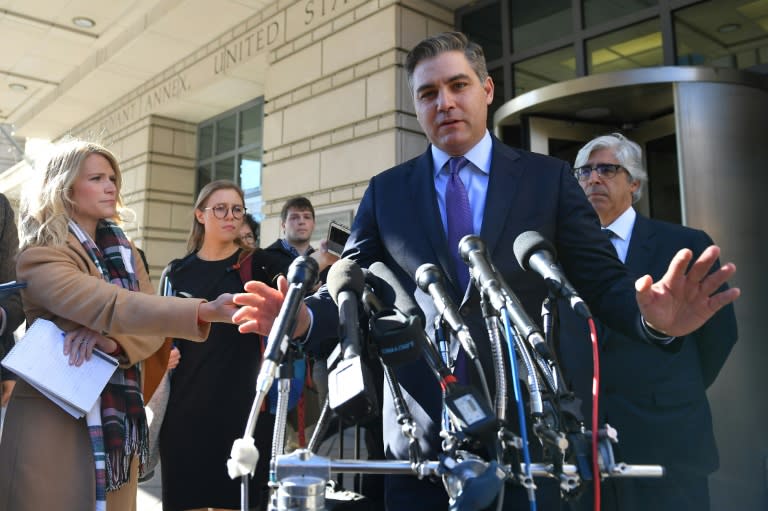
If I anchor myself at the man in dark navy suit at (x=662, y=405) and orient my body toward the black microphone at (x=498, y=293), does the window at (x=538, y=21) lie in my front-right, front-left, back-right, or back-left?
back-right

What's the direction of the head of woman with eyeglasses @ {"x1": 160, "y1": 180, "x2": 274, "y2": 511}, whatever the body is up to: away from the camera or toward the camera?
toward the camera

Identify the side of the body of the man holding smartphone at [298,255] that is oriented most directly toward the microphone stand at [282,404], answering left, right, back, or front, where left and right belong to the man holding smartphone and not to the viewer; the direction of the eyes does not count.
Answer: front

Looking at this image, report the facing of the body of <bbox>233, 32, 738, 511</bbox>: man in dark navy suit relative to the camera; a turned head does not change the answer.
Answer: toward the camera

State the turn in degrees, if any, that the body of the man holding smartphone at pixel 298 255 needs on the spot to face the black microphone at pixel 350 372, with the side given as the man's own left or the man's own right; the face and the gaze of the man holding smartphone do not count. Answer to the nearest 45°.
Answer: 0° — they already face it

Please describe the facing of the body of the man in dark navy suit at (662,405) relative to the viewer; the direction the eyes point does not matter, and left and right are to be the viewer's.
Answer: facing the viewer and to the left of the viewer

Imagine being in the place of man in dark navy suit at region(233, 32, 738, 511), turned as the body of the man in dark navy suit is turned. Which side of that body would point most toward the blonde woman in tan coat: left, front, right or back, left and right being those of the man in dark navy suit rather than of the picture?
right

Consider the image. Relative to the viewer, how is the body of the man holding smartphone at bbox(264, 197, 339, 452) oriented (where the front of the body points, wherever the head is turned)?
toward the camera

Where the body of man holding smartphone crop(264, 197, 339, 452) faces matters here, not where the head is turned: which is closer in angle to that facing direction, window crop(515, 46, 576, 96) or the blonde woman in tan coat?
the blonde woman in tan coat

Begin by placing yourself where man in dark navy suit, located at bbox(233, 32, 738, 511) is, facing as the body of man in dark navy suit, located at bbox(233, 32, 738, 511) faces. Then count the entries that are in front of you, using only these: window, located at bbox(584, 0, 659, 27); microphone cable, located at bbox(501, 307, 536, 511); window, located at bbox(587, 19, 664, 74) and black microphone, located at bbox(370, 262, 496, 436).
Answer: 2

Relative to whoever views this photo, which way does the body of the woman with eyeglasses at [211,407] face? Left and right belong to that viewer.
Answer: facing the viewer and to the right of the viewer

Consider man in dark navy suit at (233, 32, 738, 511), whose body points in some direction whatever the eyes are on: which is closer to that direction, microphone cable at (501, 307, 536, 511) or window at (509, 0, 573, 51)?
the microphone cable

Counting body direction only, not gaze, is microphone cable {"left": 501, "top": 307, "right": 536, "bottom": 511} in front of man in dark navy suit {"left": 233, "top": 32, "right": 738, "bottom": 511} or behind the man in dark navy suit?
in front
